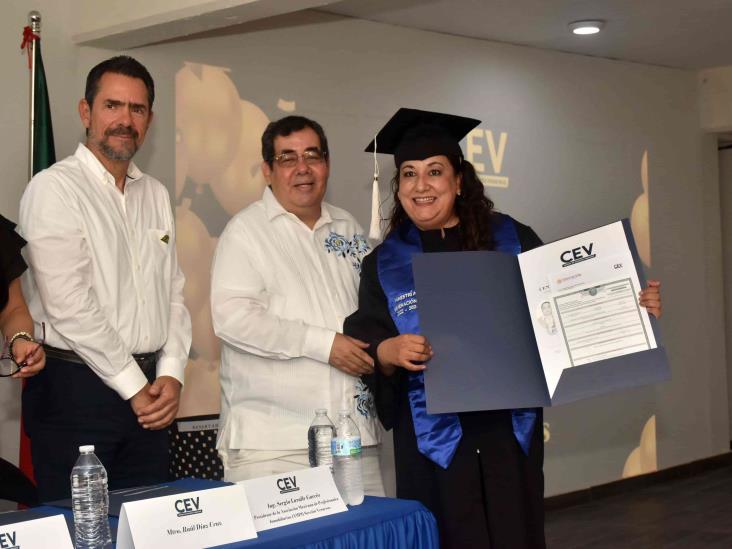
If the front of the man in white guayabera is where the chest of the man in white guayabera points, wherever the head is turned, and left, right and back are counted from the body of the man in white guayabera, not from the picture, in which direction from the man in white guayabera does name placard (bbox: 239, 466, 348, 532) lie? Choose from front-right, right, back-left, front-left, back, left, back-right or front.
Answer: front-right

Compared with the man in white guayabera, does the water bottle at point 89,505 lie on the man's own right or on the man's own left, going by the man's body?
on the man's own right

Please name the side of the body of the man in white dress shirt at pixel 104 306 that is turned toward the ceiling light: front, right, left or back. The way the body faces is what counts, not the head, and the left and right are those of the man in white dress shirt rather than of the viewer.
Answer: left

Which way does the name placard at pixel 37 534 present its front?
toward the camera

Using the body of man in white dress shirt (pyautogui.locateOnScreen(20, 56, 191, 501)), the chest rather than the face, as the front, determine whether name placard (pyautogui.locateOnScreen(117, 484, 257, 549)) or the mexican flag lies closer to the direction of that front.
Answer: the name placard

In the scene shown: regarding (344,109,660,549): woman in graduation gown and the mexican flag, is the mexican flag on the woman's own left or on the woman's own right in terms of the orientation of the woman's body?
on the woman's own right

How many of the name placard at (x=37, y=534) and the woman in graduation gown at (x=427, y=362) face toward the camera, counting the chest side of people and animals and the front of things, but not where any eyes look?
2

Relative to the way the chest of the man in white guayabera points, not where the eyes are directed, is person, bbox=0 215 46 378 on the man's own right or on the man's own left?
on the man's own right

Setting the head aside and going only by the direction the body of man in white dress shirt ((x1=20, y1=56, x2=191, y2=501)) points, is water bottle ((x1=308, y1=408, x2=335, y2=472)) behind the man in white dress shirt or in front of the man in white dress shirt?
in front

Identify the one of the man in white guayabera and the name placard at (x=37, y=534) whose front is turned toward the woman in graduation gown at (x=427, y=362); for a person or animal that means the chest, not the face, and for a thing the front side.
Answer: the man in white guayabera

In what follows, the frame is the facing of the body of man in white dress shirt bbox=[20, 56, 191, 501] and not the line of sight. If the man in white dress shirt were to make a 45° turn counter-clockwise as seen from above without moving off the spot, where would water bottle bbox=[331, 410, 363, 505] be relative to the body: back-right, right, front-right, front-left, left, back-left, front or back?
front-right

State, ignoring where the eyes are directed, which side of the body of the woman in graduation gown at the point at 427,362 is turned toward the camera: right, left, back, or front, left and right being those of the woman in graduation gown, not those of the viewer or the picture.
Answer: front

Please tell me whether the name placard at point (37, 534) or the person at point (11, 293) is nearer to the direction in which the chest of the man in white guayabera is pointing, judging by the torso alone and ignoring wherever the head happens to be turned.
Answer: the name placard
